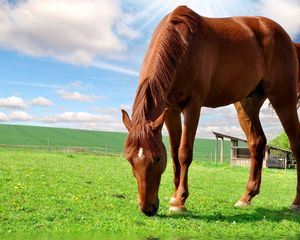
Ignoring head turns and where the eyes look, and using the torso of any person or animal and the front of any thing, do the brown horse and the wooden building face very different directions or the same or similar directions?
same or similar directions

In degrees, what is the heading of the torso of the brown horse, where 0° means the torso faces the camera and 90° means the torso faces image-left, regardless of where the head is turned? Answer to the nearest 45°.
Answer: approximately 45°

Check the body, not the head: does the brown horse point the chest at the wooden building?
no

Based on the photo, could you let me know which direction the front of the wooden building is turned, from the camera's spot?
facing the viewer and to the left of the viewer

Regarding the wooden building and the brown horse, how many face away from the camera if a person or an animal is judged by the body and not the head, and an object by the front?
0
